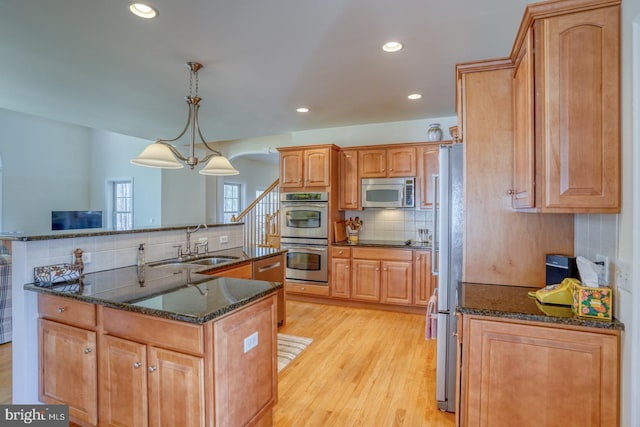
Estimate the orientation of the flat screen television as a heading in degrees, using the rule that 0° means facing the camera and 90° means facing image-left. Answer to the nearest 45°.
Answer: approximately 0°

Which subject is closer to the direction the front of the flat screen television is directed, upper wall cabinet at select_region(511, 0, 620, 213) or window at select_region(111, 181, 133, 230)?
the upper wall cabinet

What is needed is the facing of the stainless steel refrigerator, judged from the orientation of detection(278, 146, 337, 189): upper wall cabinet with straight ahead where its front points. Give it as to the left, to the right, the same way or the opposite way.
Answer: to the right

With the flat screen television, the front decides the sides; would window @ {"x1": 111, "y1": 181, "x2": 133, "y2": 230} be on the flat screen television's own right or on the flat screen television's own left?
on the flat screen television's own left
